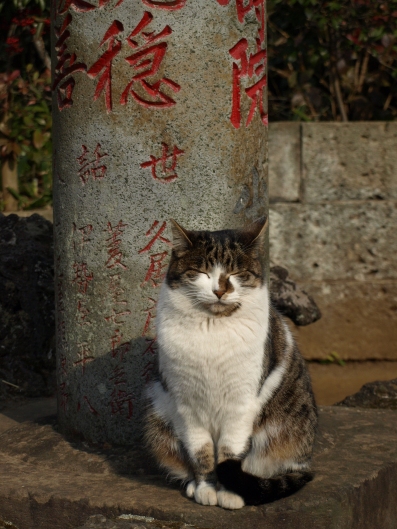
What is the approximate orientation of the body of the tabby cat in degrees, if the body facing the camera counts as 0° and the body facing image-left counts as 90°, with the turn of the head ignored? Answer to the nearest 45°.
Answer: approximately 0°

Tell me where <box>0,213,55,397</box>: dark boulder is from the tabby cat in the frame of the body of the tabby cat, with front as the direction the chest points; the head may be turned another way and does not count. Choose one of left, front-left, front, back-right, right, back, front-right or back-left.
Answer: back-right

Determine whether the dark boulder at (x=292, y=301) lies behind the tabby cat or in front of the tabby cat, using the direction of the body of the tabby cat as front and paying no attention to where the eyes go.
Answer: behind
